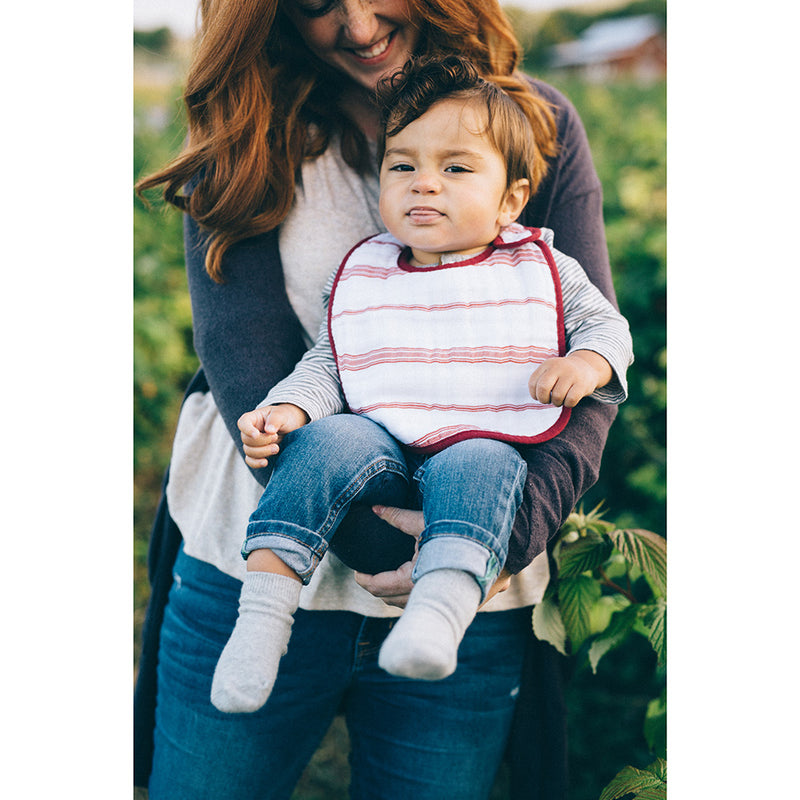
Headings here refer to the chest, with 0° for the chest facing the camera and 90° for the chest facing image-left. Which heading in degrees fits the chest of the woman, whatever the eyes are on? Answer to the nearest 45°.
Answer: approximately 0°
